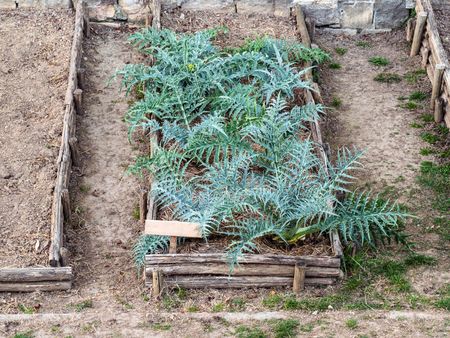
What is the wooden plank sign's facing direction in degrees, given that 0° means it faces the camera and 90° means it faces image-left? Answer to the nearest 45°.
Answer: approximately 0°

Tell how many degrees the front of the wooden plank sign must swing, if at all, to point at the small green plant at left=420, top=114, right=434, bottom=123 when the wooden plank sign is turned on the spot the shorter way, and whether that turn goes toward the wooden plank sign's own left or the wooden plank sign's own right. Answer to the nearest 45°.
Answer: approximately 135° to the wooden plank sign's own left

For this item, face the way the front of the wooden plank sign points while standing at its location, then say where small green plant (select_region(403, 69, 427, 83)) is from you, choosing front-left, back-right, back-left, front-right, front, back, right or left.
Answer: back-left

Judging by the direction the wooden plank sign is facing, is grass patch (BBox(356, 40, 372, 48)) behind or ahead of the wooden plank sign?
behind

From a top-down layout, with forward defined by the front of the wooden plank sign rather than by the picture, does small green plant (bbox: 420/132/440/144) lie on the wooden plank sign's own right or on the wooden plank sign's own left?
on the wooden plank sign's own left

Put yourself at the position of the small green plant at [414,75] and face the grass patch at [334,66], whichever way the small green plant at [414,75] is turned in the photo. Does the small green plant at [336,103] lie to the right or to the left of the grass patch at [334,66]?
left

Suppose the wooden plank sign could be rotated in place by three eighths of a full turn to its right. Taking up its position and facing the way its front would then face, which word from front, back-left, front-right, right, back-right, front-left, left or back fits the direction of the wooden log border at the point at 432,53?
right

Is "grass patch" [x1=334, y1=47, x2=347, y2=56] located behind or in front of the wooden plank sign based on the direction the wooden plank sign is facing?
behind

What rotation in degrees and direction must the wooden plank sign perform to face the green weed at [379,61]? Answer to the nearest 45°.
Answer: approximately 135° to its left

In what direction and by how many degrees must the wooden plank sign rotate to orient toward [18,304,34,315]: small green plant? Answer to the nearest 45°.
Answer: approximately 90° to its right

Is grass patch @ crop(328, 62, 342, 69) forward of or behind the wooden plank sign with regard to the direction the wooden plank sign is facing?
behind
